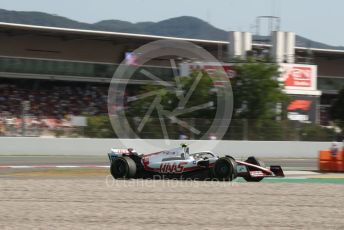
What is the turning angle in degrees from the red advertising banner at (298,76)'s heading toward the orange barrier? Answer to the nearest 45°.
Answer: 0° — it already faces it

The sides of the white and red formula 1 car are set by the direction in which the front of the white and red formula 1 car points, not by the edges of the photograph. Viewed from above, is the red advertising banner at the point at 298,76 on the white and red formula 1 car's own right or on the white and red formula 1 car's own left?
on the white and red formula 1 car's own left

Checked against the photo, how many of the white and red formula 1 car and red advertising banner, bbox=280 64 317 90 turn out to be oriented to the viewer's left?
0

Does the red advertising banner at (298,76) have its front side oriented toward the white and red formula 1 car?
yes

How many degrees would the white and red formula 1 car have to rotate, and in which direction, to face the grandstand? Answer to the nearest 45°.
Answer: approximately 135° to its left

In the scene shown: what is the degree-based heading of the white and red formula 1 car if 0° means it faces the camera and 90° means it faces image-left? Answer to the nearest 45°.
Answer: approximately 315°

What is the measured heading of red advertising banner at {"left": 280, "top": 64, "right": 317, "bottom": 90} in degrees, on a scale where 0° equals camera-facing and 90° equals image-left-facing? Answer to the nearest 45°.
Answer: approximately 0°

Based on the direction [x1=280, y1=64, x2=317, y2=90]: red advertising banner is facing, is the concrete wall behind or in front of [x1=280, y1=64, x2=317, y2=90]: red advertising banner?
in front
